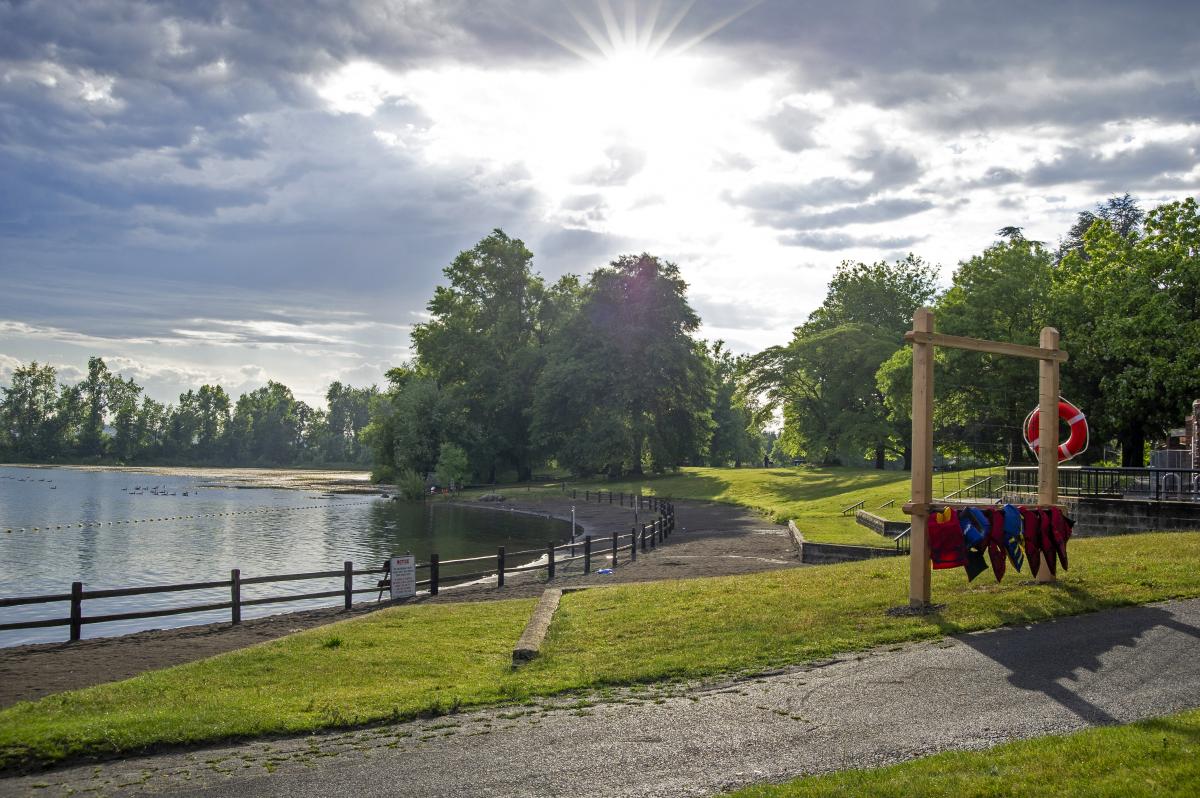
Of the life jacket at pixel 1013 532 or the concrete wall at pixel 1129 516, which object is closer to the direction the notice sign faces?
the life jacket

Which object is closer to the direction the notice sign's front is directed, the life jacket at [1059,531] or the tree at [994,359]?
the life jacket

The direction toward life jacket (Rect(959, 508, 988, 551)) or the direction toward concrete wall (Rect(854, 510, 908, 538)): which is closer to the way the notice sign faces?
the life jacket

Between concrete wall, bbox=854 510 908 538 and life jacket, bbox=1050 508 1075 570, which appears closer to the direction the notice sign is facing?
the life jacket

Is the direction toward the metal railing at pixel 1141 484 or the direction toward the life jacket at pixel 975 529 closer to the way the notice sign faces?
the life jacket

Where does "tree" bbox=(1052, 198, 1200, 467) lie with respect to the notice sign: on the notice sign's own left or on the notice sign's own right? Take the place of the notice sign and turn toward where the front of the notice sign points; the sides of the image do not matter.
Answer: on the notice sign's own left

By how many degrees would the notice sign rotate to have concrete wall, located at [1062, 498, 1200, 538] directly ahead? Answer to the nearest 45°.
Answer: approximately 90° to its left

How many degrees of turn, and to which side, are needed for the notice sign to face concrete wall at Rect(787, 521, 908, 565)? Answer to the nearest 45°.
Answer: approximately 90° to its left

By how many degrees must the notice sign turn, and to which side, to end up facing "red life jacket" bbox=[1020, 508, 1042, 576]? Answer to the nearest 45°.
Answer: approximately 45° to its left

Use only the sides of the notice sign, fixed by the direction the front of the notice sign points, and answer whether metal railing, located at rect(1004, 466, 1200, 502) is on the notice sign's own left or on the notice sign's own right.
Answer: on the notice sign's own left

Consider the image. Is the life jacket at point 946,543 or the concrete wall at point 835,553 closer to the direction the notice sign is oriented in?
the life jacket
